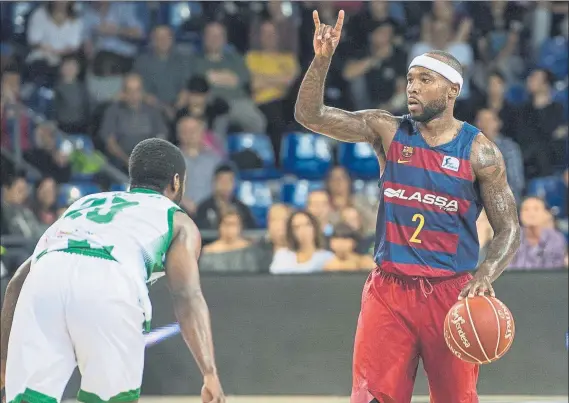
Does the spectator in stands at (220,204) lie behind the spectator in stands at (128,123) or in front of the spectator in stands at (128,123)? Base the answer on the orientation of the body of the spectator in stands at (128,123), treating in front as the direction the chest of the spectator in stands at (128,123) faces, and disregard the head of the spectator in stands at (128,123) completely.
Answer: in front

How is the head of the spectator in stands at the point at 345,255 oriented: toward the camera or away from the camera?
toward the camera

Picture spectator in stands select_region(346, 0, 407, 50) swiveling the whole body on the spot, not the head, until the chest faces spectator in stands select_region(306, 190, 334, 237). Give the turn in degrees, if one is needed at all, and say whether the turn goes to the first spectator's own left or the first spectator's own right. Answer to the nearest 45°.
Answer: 0° — they already face them

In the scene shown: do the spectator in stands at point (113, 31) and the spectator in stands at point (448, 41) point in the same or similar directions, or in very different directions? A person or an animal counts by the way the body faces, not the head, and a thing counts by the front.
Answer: same or similar directions

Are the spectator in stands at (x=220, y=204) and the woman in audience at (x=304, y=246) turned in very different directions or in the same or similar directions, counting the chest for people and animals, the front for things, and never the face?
same or similar directions

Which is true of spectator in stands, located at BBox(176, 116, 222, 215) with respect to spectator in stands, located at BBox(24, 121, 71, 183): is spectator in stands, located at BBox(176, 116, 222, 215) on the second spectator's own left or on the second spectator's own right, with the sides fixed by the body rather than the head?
on the second spectator's own left

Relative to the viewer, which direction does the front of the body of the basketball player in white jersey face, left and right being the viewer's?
facing away from the viewer and to the right of the viewer

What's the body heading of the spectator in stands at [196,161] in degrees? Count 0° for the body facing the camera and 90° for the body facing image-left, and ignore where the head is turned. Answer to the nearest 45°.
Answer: approximately 0°

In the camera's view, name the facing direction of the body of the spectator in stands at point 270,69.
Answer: toward the camera

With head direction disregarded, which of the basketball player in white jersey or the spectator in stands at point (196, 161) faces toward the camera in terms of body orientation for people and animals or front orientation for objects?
the spectator in stands

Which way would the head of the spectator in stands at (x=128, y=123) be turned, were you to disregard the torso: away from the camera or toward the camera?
toward the camera

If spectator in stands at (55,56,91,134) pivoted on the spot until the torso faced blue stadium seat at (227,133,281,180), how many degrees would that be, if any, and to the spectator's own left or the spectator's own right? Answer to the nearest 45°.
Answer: approximately 45° to the spectator's own left

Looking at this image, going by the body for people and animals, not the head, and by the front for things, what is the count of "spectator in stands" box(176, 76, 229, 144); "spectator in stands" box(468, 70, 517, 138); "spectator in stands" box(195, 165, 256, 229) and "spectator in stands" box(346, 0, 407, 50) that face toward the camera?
4

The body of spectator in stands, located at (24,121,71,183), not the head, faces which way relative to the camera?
toward the camera

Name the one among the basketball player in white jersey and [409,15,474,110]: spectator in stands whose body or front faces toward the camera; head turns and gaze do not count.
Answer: the spectator in stands

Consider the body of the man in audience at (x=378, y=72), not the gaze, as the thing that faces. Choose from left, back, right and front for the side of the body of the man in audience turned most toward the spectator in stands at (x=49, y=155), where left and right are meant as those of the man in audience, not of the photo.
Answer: right

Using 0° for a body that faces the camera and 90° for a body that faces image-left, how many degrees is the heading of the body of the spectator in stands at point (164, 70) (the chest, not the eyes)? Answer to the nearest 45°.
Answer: approximately 0°
